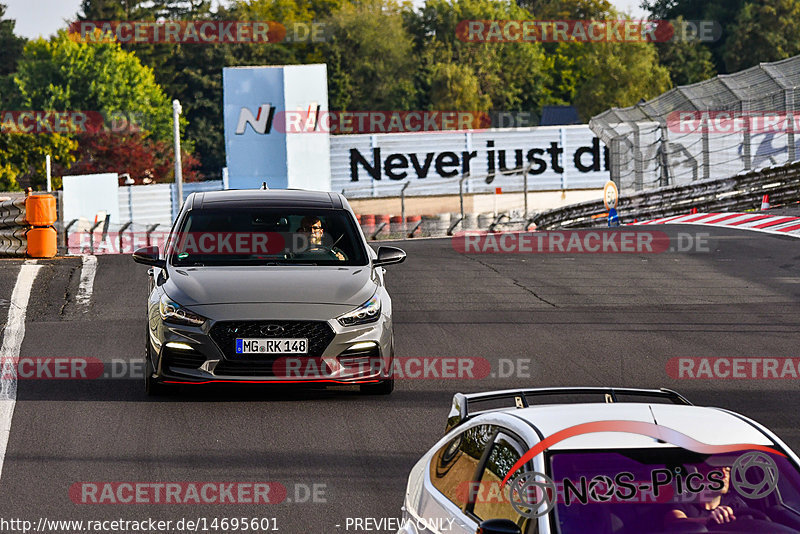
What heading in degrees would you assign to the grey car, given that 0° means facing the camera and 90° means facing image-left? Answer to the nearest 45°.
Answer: approximately 0°

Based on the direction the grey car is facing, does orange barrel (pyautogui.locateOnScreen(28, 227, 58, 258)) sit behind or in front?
behind

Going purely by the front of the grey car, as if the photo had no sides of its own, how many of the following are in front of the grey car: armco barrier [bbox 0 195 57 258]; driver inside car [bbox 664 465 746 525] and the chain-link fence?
1

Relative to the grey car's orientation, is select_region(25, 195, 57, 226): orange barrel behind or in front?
behind

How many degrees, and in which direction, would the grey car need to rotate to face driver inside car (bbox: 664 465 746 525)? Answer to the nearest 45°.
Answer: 0° — it already faces them
